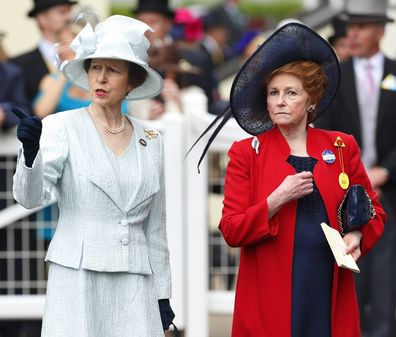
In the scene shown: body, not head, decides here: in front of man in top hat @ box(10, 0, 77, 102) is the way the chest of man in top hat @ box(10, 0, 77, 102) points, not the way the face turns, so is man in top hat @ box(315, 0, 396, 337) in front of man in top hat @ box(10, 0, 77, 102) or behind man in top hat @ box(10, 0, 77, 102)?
in front

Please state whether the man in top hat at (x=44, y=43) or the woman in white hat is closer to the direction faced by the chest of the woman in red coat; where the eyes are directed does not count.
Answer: the woman in white hat

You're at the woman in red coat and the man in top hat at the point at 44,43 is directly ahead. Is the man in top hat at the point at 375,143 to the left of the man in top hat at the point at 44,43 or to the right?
right

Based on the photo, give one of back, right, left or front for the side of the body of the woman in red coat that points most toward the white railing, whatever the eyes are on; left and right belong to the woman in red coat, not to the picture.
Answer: back

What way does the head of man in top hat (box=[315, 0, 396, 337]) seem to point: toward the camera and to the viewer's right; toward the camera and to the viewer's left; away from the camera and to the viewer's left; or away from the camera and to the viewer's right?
toward the camera and to the viewer's left

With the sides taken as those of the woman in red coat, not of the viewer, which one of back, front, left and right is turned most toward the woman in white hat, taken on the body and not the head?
right

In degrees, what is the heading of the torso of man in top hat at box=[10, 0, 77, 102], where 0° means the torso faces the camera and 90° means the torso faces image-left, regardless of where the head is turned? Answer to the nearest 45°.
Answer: approximately 315°

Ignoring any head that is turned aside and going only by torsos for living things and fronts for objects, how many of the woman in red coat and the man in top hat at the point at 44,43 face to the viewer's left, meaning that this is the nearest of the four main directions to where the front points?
0

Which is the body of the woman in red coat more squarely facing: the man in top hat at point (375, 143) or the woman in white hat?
the woman in white hat
